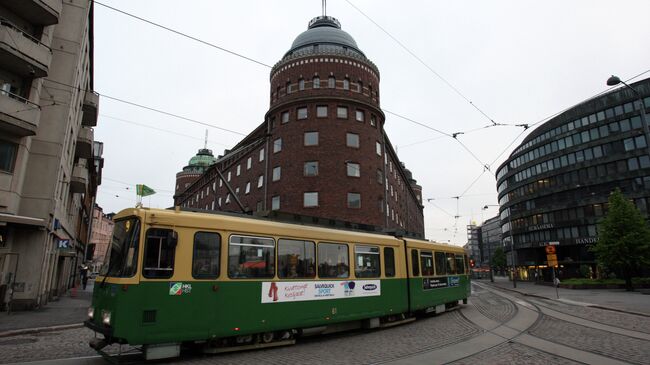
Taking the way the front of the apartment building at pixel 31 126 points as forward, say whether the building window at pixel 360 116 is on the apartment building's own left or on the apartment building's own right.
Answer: on the apartment building's own left

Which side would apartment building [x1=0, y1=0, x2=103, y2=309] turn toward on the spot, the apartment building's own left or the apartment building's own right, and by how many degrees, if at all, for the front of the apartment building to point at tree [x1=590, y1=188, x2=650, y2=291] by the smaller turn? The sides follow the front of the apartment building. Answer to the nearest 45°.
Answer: approximately 45° to the apartment building's own left

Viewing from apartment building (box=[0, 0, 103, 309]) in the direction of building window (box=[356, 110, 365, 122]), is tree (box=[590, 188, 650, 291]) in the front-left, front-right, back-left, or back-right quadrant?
front-right

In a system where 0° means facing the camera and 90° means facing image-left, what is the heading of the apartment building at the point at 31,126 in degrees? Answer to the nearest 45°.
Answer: approximately 315°

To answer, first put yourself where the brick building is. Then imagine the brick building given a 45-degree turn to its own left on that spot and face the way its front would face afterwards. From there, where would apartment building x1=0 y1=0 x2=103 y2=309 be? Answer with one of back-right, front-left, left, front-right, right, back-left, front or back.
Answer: right

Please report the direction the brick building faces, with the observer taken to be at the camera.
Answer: facing the viewer

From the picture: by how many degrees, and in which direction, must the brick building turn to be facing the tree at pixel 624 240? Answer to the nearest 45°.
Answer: approximately 90° to its left
